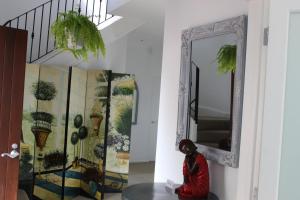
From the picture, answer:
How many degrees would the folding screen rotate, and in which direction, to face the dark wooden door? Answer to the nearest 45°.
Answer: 0° — it already faces it

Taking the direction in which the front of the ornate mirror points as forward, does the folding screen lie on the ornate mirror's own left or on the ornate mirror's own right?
on the ornate mirror's own right

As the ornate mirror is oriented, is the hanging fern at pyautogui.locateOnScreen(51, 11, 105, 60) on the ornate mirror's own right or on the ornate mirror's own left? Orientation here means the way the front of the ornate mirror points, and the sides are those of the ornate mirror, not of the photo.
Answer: on the ornate mirror's own right
